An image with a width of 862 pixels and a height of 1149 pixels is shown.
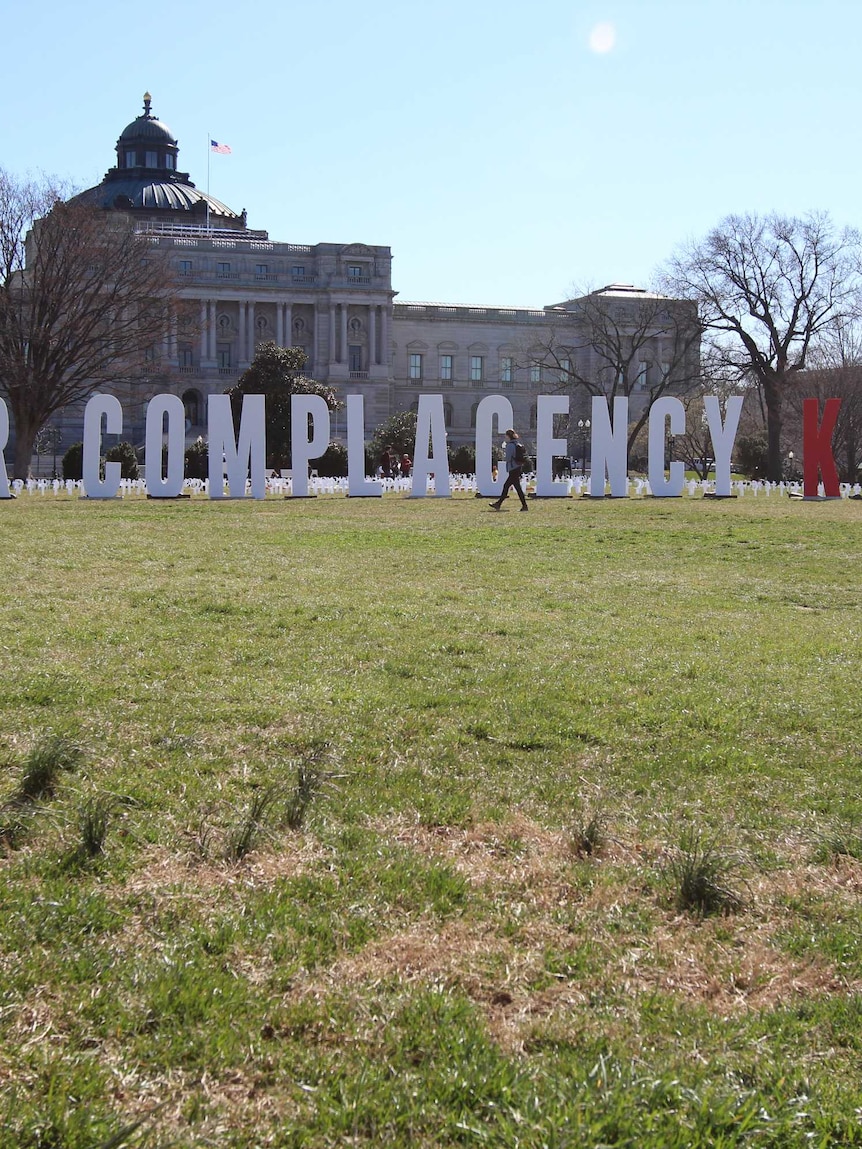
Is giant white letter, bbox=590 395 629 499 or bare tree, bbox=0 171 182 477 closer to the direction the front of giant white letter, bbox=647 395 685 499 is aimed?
the giant white letter

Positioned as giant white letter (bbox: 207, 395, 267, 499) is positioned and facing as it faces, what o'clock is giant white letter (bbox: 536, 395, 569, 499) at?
giant white letter (bbox: 536, 395, 569, 499) is roughly at 9 o'clock from giant white letter (bbox: 207, 395, 267, 499).

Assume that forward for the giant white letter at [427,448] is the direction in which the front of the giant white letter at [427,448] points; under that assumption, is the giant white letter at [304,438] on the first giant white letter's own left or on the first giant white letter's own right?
on the first giant white letter's own right

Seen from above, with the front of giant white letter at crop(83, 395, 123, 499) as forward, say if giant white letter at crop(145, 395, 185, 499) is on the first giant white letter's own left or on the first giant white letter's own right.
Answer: on the first giant white letter's own left

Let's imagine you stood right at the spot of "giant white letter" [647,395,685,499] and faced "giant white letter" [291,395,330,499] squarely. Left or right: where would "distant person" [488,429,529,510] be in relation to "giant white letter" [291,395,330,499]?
left

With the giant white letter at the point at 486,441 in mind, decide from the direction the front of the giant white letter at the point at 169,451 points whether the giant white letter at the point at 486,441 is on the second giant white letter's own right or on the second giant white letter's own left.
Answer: on the second giant white letter's own left

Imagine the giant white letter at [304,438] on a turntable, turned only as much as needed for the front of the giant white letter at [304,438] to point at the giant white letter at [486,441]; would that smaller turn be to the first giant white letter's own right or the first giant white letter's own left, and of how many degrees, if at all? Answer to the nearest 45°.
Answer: approximately 90° to the first giant white letter's own left

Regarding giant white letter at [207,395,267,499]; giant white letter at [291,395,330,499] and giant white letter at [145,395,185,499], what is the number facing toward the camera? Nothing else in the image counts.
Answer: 3

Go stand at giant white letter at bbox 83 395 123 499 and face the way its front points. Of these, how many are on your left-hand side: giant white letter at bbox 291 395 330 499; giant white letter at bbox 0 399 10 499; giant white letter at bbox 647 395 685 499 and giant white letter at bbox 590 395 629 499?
3

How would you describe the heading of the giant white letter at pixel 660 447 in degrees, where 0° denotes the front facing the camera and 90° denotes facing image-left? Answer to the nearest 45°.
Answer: approximately 0°
